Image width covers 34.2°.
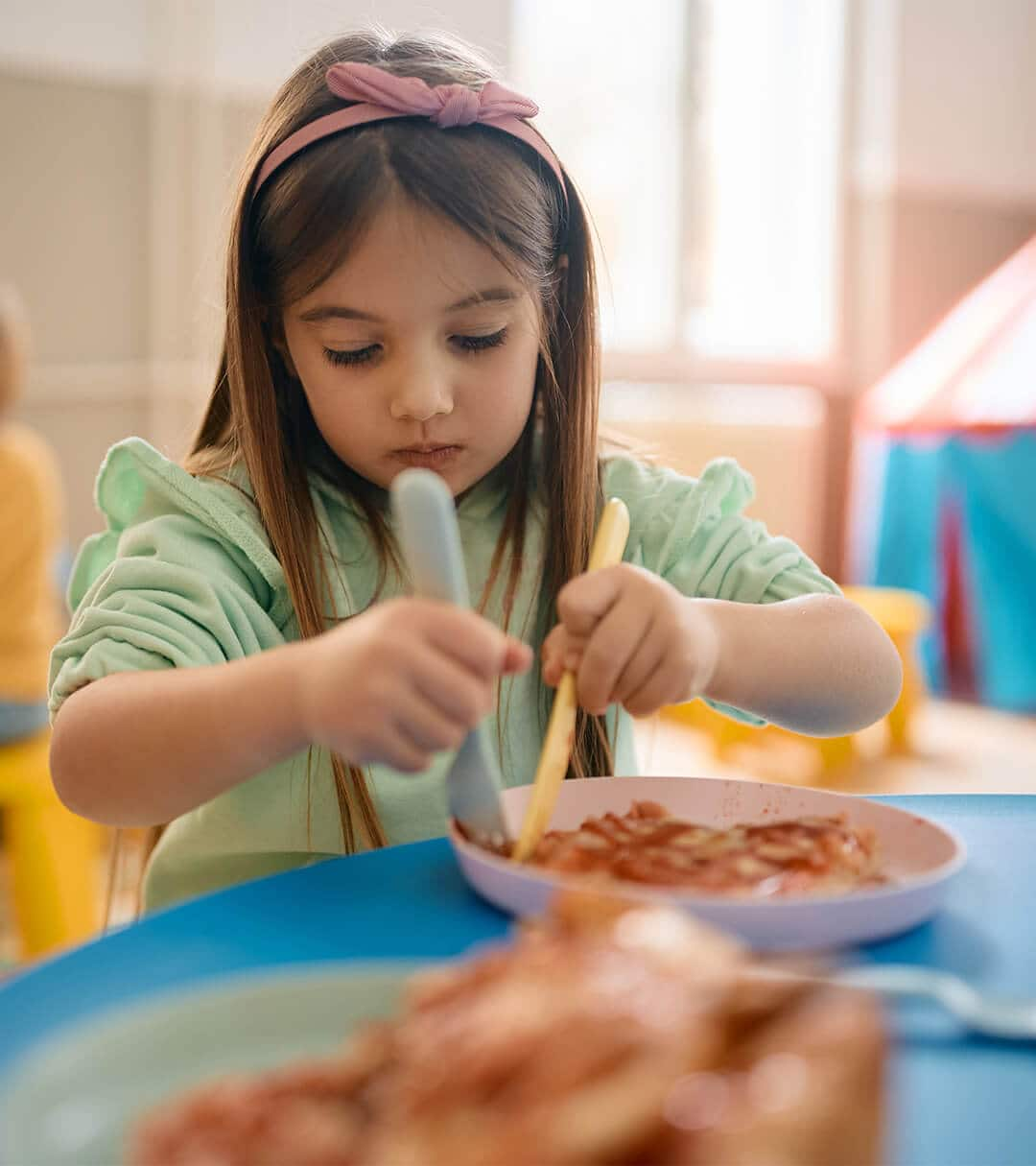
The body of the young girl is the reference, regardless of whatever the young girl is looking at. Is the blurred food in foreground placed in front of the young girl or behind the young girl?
in front

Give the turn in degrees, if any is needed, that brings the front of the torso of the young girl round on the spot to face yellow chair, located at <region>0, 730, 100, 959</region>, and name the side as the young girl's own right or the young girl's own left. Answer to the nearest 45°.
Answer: approximately 135° to the young girl's own right

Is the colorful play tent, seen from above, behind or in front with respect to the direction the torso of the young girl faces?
behind

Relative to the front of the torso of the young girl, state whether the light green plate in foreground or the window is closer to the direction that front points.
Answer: the light green plate in foreground

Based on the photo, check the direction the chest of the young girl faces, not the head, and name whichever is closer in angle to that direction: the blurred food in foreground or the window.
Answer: the blurred food in foreground

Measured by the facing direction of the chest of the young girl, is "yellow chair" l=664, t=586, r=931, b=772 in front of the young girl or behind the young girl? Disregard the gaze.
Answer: behind

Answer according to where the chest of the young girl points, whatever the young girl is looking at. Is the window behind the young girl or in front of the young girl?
behind

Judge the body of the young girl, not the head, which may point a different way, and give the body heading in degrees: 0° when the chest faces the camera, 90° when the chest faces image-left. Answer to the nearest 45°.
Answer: approximately 0°
